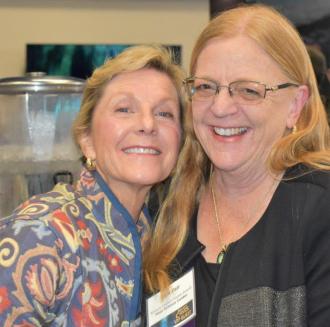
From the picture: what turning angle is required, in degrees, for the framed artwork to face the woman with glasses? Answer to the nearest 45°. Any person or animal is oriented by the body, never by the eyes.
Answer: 0° — it already faces them

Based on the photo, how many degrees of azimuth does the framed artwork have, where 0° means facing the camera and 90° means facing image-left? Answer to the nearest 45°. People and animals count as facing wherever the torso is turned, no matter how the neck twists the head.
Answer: approximately 0°

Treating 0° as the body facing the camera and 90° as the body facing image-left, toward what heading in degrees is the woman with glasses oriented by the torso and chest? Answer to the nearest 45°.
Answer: approximately 45°

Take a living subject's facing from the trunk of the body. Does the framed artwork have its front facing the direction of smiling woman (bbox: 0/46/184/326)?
yes
